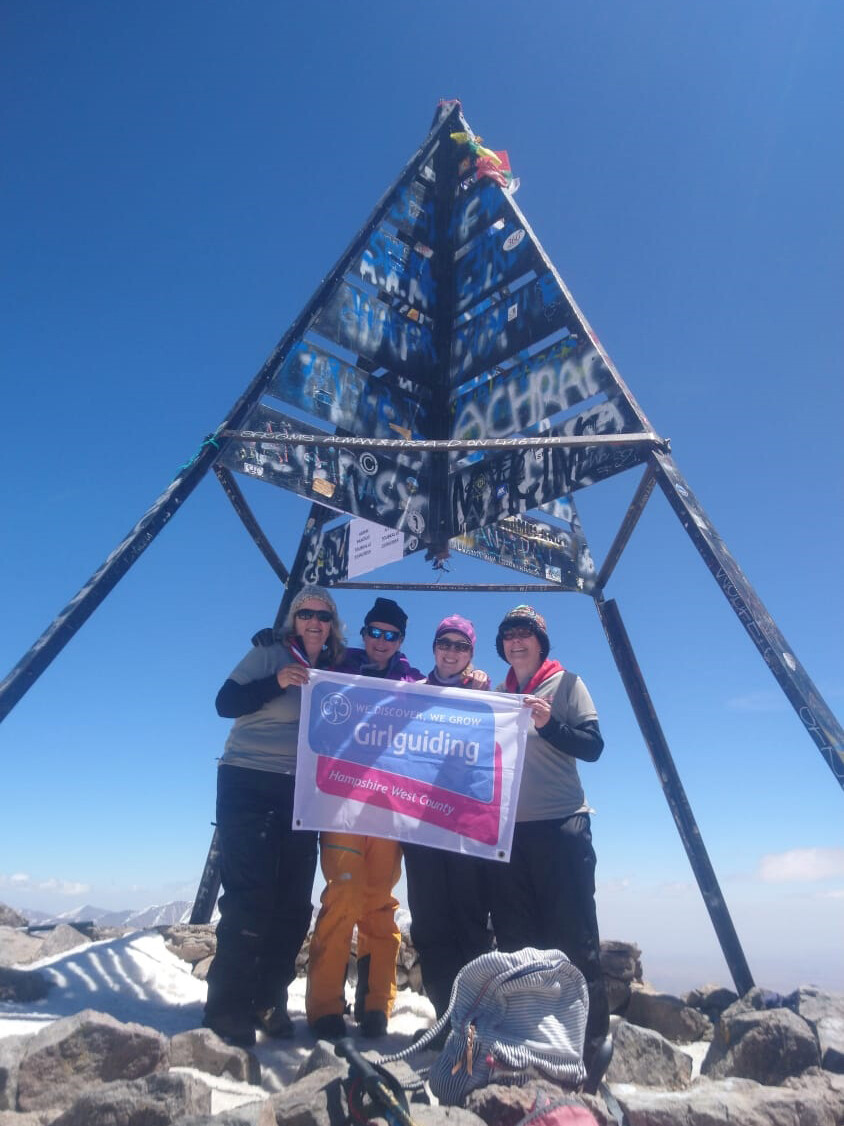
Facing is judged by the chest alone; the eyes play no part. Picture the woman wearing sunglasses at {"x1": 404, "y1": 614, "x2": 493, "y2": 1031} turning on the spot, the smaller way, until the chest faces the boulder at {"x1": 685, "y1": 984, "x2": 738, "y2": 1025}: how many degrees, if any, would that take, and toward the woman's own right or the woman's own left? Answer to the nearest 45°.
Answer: approximately 135° to the woman's own left

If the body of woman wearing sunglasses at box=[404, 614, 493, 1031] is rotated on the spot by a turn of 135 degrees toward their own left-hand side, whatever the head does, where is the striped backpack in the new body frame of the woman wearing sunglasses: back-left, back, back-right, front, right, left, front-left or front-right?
back-right

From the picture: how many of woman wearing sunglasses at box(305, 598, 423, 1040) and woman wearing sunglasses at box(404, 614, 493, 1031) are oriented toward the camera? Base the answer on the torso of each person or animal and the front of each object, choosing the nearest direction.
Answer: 2

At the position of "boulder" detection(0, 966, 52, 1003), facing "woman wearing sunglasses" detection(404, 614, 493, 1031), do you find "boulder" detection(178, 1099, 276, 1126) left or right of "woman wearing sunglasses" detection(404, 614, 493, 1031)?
right

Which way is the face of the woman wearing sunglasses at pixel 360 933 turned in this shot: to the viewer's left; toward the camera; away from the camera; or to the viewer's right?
toward the camera

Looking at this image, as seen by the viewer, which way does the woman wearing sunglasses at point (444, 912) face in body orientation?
toward the camera

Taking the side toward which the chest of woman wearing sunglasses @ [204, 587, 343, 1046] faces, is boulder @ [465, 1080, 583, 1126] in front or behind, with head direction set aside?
in front

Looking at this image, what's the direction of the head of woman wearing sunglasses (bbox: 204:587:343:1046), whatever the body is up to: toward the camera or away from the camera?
toward the camera

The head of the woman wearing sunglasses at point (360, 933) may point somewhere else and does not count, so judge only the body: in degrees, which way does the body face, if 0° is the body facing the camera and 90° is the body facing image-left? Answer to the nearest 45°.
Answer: approximately 0°

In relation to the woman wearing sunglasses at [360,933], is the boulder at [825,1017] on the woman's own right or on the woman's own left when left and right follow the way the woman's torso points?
on the woman's own left

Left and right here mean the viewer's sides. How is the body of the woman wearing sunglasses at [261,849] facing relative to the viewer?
facing the viewer and to the right of the viewer
